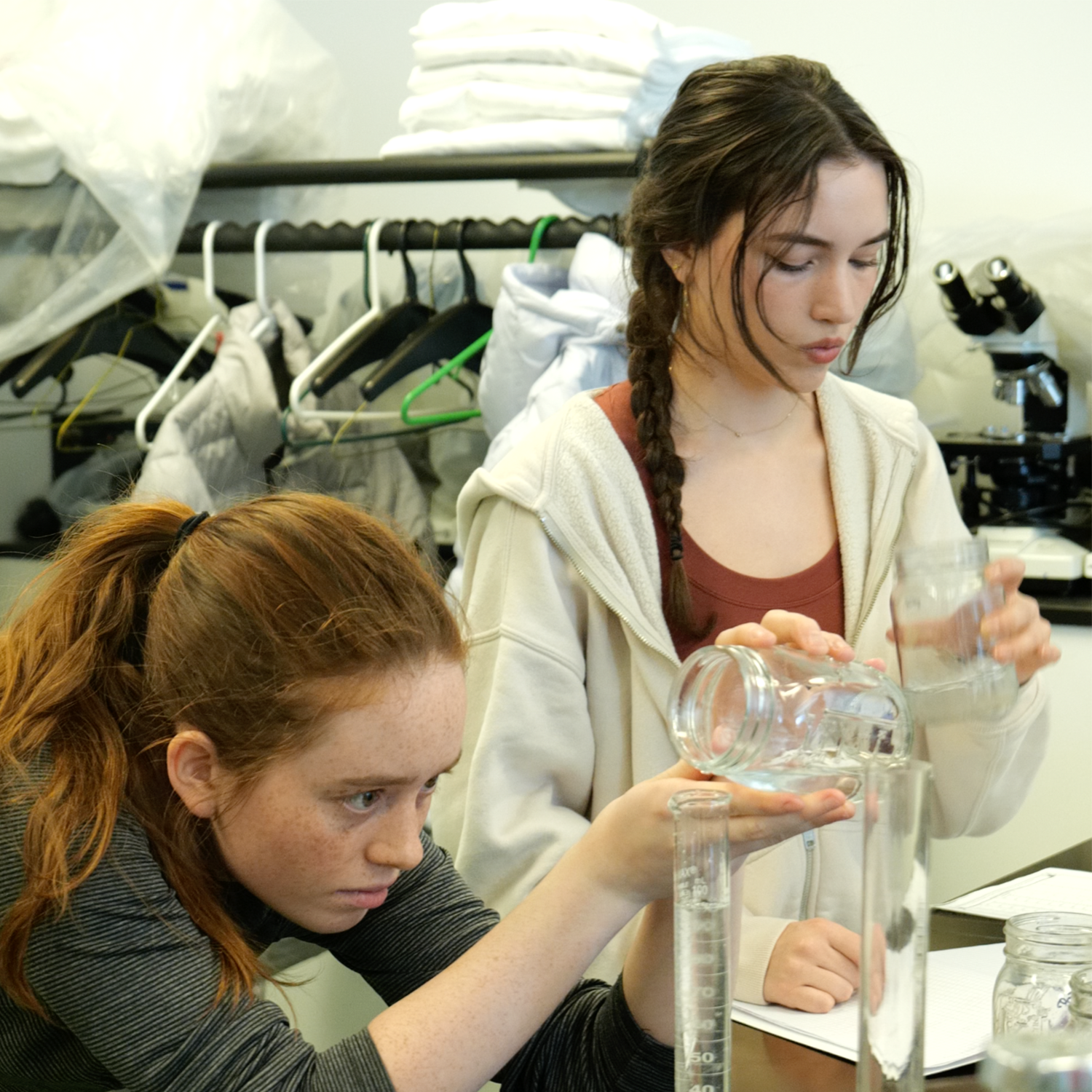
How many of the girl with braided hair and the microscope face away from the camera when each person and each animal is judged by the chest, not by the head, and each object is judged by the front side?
0

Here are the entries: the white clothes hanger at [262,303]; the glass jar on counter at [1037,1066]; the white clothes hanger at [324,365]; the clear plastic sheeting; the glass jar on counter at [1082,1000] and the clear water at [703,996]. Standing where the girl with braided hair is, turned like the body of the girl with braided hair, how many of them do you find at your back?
3

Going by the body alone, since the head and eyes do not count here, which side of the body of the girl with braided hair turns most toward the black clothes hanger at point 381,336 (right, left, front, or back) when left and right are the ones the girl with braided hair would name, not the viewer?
back

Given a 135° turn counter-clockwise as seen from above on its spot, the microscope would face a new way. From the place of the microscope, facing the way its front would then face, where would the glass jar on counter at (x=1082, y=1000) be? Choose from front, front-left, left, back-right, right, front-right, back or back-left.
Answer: right

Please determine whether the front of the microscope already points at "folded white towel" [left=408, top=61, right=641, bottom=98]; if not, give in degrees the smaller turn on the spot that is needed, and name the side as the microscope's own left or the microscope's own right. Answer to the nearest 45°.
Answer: approximately 45° to the microscope's own right

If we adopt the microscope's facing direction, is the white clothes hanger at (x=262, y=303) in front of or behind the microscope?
in front

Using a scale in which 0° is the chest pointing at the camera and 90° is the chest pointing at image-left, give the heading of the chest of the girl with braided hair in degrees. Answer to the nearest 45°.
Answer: approximately 315°

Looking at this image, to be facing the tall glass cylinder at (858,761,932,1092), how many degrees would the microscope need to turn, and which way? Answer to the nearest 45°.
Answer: approximately 45° to its left

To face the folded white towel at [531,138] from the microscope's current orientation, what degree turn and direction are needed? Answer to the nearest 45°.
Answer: approximately 45° to its right

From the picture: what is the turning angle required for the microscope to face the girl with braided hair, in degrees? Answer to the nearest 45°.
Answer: approximately 45° to its left

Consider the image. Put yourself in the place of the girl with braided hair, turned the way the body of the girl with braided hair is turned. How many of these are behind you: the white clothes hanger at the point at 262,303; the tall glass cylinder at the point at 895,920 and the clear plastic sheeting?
2

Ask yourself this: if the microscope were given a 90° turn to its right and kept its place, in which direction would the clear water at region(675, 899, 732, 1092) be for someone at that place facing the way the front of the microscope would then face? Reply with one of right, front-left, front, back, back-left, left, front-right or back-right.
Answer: back-left

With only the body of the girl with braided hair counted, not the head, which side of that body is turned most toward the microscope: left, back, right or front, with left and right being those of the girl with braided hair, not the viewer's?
left

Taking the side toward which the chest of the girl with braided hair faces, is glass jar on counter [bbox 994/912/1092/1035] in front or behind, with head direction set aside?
in front

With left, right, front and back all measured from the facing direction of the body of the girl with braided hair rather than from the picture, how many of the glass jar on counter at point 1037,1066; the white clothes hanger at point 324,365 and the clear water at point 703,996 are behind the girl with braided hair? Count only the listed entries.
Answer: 1

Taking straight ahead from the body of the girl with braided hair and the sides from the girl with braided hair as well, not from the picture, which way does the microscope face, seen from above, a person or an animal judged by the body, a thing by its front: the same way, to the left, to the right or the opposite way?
to the right

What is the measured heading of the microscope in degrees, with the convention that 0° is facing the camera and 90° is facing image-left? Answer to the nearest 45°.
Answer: approximately 45°
